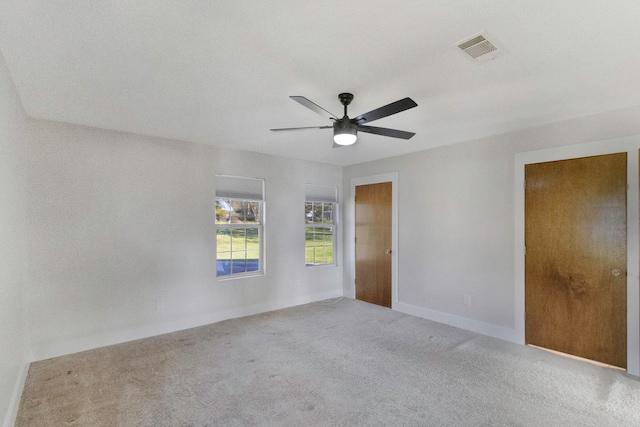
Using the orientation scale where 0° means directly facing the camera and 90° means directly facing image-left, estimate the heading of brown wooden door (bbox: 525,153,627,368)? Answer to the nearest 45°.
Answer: approximately 45°

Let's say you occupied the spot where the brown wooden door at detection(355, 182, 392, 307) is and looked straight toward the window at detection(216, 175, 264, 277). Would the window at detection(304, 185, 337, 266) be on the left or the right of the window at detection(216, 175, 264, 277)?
right

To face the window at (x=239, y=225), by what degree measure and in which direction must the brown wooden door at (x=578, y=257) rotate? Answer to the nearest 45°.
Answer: approximately 45° to its right

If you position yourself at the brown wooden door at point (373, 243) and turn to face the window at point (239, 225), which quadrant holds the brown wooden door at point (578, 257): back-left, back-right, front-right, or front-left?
back-left

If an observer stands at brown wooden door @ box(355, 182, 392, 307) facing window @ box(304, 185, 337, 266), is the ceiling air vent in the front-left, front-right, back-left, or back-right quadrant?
back-left

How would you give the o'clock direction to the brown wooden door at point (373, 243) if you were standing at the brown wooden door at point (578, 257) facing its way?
the brown wooden door at point (373, 243) is roughly at 2 o'clock from the brown wooden door at point (578, 257).
